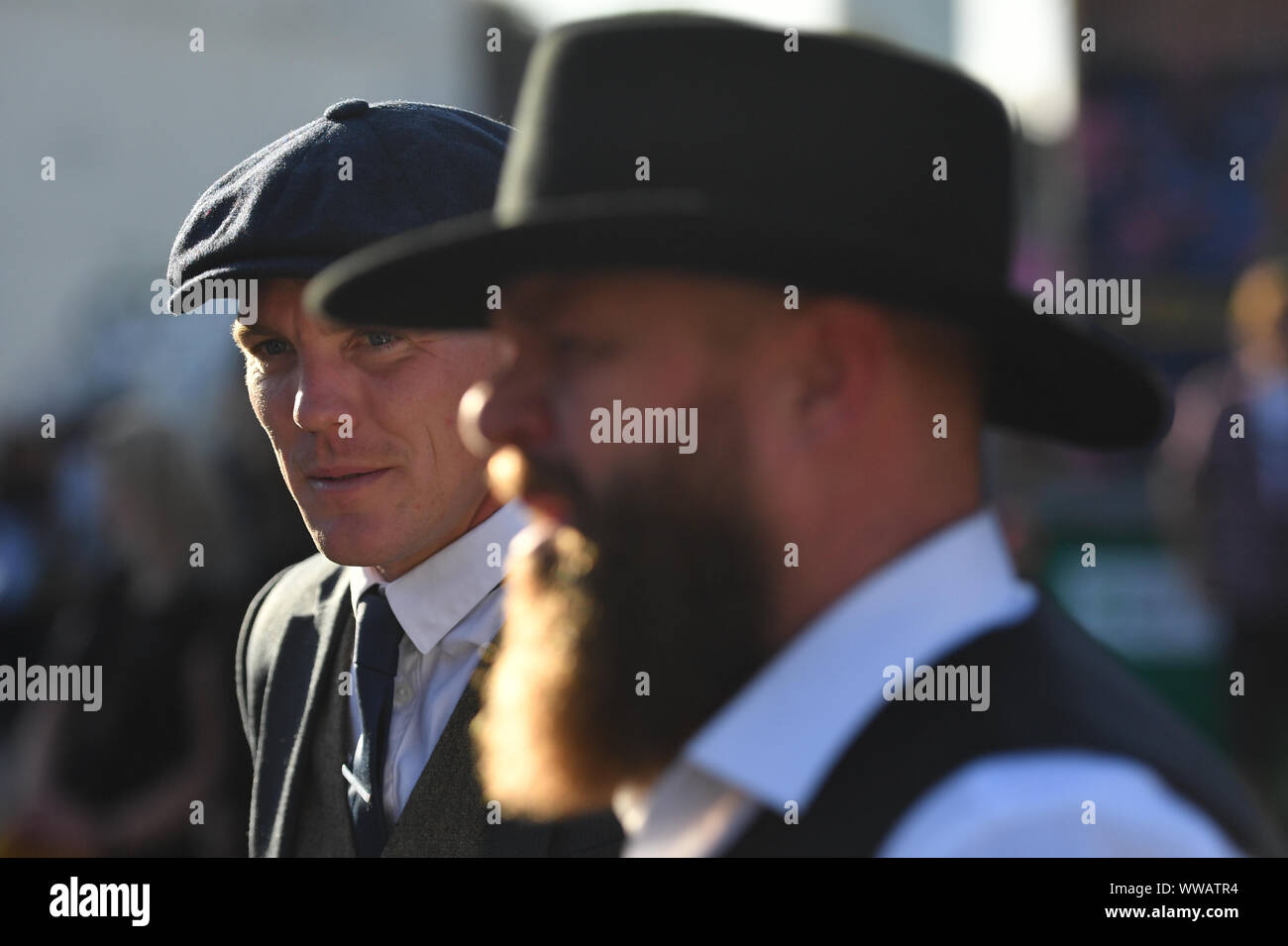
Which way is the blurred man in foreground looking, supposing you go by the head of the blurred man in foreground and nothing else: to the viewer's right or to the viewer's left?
to the viewer's left

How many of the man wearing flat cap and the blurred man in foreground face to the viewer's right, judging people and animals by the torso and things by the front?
0

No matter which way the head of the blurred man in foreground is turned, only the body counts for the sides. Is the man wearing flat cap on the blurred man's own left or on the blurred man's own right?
on the blurred man's own right

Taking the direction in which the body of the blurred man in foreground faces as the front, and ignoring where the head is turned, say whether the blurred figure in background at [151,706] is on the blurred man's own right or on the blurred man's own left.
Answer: on the blurred man's own right

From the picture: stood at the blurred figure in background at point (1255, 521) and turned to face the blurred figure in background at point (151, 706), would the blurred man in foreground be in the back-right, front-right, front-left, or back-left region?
front-left

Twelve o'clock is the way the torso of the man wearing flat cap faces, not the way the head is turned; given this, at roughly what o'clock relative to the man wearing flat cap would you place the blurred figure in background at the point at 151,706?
The blurred figure in background is roughly at 4 o'clock from the man wearing flat cap.

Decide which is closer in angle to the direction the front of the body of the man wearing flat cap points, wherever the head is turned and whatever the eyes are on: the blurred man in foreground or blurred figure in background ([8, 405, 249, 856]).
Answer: the blurred man in foreground

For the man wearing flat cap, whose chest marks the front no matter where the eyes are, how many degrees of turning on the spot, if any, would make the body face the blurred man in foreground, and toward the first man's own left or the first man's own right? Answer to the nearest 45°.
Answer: approximately 45° to the first man's own left

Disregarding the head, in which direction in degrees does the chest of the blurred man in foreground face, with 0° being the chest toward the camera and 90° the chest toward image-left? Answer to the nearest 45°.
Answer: approximately 90°

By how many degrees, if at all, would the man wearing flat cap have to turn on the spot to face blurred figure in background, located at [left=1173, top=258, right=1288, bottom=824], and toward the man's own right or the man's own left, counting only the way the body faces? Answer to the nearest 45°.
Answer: approximately 180°

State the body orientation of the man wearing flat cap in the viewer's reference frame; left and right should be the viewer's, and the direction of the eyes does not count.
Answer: facing the viewer and to the left of the viewer
